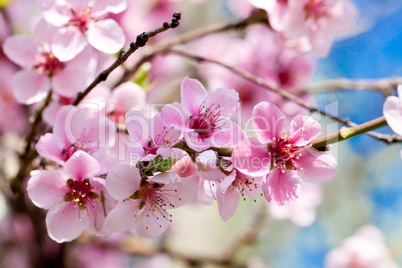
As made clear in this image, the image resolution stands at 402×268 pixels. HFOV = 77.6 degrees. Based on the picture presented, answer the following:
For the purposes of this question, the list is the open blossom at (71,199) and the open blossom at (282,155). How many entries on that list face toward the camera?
2

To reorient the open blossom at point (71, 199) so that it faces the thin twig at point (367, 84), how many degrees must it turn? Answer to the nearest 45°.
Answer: approximately 90° to its left

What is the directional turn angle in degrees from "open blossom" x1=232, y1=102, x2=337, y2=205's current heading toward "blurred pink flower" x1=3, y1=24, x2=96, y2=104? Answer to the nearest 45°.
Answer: approximately 90° to its right

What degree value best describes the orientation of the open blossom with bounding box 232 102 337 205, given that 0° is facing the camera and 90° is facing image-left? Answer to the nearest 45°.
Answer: approximately 0°

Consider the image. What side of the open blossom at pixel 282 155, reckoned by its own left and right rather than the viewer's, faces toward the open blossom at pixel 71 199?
right

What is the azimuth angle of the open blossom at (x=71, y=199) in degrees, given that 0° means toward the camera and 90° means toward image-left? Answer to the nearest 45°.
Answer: approximately 0°

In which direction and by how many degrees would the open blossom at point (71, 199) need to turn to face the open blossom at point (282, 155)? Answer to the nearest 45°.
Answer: approximately 45° to its left
